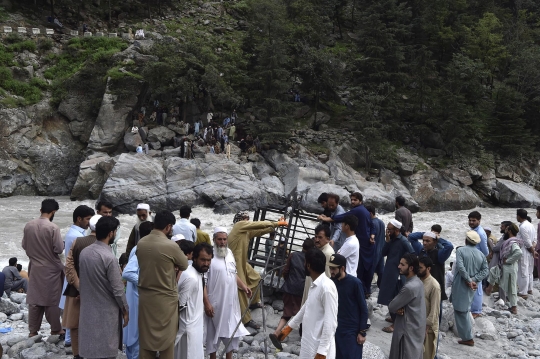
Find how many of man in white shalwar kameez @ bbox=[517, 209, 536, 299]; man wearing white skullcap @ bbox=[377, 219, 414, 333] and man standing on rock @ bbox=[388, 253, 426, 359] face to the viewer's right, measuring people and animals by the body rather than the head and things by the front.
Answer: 0

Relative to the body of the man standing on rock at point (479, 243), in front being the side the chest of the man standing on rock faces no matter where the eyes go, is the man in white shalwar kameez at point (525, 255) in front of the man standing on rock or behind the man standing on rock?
behind

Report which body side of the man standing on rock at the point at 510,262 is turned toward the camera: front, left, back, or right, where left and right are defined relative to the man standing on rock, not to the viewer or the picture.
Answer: left

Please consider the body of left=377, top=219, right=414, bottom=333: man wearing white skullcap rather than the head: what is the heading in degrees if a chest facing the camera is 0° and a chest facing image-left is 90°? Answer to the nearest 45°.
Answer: approximately 90°

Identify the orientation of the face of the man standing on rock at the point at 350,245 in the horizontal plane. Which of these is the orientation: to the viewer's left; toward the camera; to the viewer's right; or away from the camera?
to the viewer's left

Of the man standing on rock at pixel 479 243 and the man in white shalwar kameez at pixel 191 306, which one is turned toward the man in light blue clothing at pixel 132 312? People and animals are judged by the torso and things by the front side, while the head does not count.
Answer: the man standing on rock

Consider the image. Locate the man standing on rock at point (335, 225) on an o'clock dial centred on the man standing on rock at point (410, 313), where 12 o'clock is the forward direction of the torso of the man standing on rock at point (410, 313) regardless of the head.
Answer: the man standing on rock at point (335, 225) is roughly at 2 o'clock from the man standing on rock at point (410, 313).

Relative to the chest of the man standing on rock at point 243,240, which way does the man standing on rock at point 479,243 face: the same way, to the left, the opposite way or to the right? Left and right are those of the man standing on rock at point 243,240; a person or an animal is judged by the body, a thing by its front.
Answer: the opposite way

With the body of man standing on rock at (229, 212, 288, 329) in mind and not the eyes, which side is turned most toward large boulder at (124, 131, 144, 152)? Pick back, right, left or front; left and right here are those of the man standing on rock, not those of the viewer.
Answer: left

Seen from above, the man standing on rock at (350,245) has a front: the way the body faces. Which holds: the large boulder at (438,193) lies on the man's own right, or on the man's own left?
on the man's own right

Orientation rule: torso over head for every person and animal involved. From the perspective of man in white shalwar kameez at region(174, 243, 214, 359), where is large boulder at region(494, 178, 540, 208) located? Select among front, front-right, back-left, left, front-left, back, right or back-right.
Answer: left

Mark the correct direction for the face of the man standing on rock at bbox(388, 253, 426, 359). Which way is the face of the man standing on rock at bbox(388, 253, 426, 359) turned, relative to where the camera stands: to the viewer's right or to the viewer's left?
to the viewer's left

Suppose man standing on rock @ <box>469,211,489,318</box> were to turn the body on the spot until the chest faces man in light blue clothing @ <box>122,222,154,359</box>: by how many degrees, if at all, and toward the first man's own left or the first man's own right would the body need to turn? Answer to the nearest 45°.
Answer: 0° — they already face them

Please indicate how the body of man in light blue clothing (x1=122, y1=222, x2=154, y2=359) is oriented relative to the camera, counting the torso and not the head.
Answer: to the viewer's right
